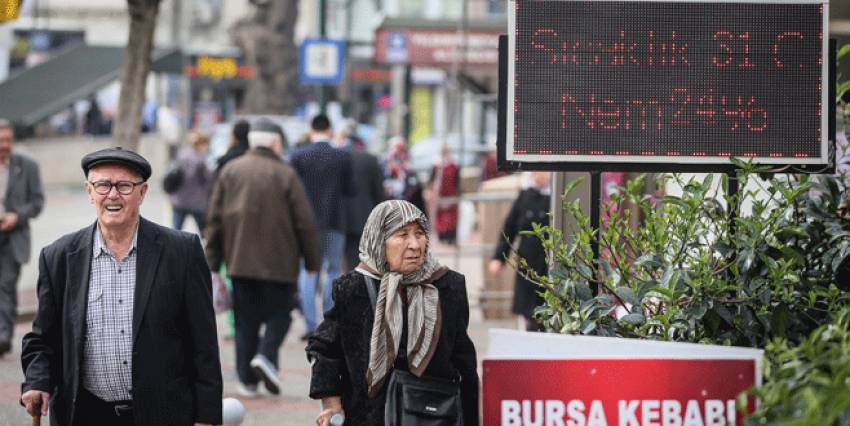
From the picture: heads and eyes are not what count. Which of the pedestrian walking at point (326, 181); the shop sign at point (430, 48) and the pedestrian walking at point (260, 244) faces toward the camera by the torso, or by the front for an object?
the shop sign

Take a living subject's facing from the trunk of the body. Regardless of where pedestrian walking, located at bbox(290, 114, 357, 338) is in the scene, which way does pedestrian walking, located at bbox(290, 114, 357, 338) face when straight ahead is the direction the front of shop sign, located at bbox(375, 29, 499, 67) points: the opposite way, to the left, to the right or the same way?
the opposite way

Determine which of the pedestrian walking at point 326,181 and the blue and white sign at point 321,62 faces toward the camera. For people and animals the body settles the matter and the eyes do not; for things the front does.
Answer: the blue and white sign

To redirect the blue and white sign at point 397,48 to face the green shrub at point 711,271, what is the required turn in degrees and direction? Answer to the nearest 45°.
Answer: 0° — it already faces it

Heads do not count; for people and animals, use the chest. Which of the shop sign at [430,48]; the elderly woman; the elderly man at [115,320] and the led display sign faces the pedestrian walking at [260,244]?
the shop sign

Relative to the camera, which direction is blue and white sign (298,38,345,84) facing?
toward the camera

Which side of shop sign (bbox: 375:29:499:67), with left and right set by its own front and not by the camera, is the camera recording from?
front

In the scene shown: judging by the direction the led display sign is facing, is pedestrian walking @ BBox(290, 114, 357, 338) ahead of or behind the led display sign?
behind

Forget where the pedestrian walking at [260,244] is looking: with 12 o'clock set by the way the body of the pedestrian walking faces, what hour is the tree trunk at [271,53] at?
The tree trunk is roughly at 12 o'clock from the pedestrian walking.

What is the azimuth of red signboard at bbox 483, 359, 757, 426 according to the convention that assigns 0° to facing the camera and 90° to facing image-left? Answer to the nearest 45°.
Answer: approximately 0°

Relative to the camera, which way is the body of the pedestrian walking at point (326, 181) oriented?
away from the camera

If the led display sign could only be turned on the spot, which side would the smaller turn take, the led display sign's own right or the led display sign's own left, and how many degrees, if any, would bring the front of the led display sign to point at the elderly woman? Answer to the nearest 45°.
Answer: approximately 45° to the led display sign's own right

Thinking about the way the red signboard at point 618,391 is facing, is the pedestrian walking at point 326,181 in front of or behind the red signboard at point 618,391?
behind

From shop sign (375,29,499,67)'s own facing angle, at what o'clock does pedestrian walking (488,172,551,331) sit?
The pedestrian walking is roughly at 12 o'clock from the shop sign.

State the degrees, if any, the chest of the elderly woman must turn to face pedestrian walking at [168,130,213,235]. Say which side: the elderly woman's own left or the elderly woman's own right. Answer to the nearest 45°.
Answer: approximately 180°

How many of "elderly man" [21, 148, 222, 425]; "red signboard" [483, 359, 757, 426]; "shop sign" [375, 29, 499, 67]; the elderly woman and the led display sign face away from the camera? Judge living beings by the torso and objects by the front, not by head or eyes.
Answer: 0

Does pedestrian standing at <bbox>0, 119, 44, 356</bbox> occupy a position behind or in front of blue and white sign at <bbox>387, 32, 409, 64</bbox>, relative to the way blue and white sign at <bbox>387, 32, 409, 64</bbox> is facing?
in front

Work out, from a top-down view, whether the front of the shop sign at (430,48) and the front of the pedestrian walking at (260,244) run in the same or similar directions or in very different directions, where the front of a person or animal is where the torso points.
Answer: very different directions

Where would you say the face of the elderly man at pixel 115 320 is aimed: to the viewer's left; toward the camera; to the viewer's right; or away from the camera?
toward the camera

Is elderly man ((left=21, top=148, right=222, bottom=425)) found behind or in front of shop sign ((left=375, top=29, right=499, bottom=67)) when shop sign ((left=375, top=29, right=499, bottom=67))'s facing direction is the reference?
in front

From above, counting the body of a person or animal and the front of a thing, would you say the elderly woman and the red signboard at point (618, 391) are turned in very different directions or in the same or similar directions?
same or similar directions
